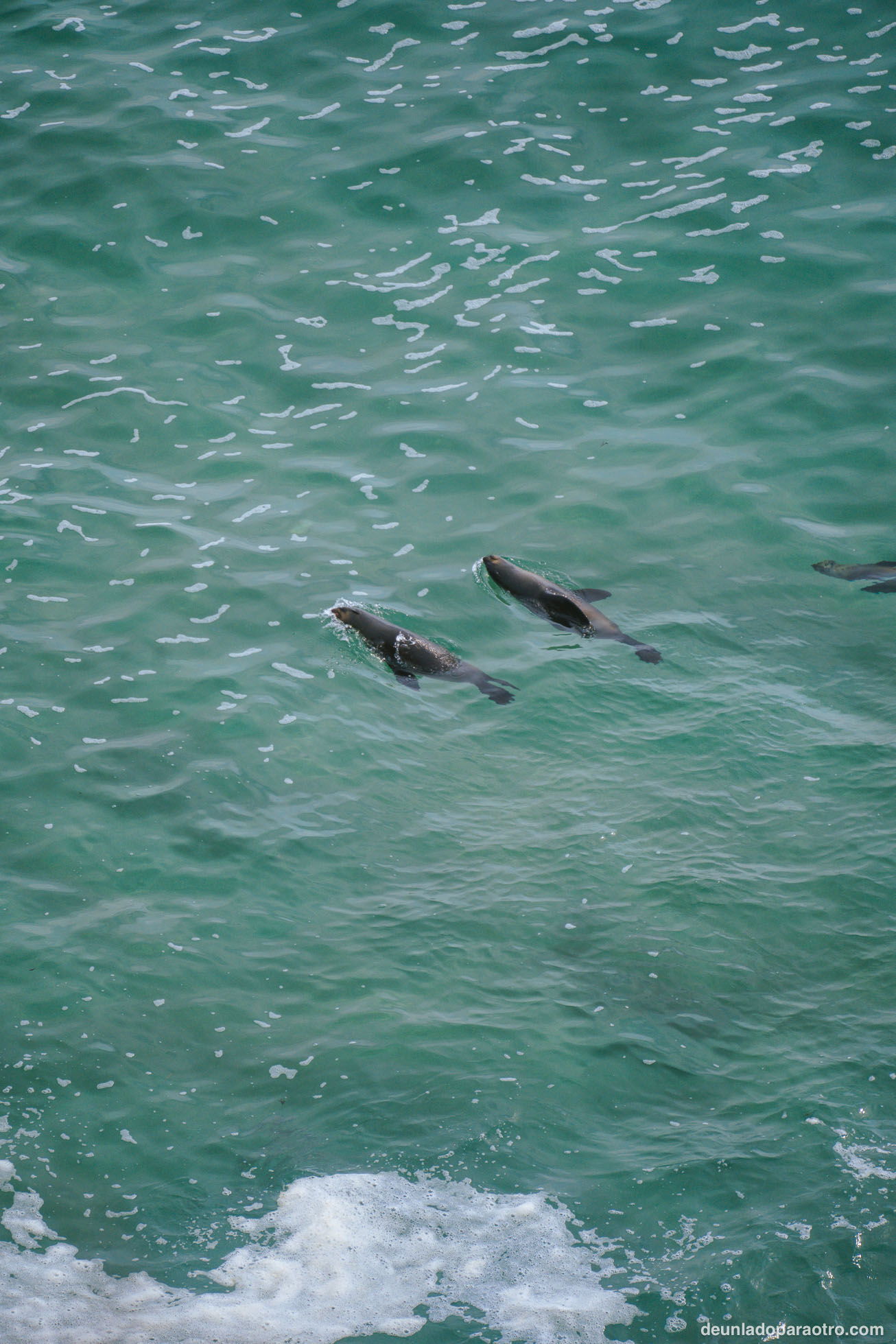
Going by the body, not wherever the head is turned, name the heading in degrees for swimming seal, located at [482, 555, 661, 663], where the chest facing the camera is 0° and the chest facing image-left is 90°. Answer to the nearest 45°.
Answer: approximately 135°

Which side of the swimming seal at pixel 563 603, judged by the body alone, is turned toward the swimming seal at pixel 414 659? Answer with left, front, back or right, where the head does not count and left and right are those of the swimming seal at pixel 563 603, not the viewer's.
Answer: left

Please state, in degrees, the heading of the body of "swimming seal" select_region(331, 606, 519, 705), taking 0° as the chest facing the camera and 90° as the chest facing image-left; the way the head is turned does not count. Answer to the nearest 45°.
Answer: approximately 135°

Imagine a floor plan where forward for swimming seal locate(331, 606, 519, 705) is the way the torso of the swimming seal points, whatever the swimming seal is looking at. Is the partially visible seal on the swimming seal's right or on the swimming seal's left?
on the swimming seal's right
